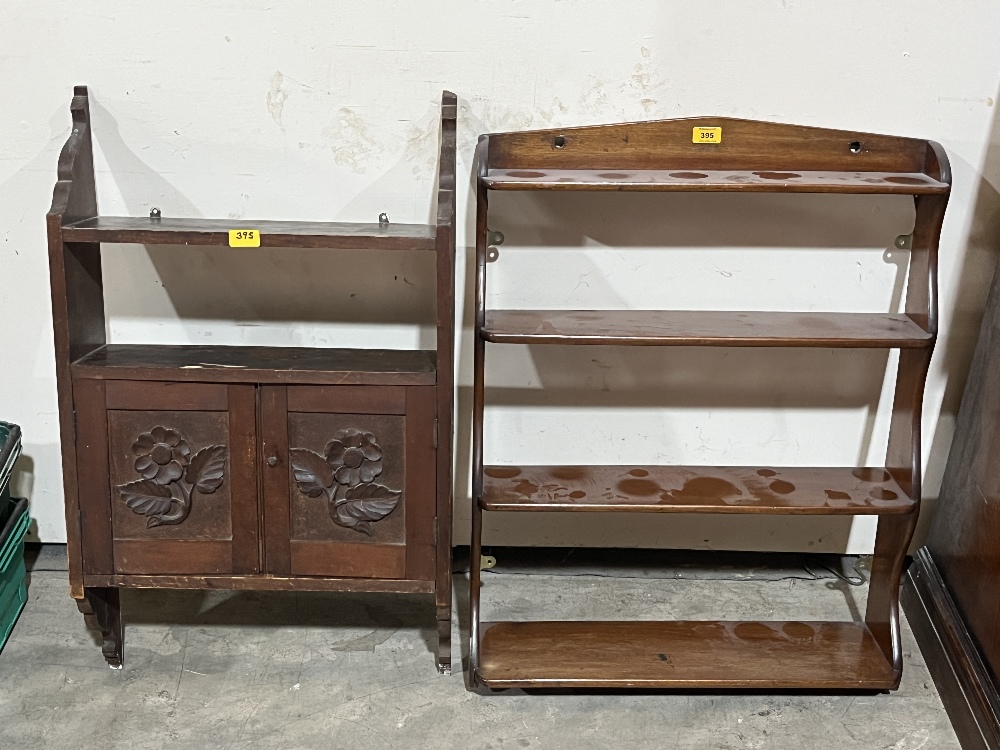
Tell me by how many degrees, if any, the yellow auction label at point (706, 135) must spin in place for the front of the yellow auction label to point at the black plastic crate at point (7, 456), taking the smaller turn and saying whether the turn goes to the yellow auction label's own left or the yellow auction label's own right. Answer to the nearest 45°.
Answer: approximately 90° to the yellow auction label's own right

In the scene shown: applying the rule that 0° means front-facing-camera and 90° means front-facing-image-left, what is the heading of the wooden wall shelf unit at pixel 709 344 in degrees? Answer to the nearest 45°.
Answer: approximately 0°

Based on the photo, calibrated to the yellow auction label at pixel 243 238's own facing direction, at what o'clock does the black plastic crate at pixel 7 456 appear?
The black plastic crate is roughly at 4 o'clock from the yellow auction label.

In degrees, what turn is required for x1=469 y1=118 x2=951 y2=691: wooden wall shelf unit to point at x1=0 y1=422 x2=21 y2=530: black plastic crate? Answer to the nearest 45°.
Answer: approximately 90° to its right

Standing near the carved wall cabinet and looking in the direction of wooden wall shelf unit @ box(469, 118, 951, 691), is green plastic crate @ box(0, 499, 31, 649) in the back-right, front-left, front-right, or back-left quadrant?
back-left

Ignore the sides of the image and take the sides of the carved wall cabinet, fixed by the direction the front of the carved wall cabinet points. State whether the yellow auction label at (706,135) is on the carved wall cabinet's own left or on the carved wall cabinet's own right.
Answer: on the carved wall cabinet's own left

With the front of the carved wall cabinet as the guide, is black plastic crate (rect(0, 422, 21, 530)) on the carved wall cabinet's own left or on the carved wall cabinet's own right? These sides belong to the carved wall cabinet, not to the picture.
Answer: on the carved wall cabinet's own right

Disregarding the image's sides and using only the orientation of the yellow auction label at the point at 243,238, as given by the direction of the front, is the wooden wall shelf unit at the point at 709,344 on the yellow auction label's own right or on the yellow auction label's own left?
on the yellow auction label's own left

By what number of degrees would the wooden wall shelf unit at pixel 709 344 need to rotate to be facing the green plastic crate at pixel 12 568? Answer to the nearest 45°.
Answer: approximately 90° to its right

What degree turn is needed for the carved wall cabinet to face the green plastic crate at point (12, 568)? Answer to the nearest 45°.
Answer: approximately 135° to its right
